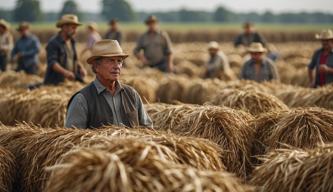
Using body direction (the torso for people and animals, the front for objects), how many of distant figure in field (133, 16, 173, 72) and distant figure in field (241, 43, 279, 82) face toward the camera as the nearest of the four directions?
2

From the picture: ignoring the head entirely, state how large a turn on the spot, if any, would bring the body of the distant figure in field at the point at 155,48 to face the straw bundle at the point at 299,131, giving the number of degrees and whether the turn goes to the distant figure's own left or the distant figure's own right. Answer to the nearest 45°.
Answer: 0° — they already face it

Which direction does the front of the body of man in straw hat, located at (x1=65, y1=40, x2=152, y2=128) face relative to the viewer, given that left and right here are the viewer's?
facing the viewer and to the right of the viewer

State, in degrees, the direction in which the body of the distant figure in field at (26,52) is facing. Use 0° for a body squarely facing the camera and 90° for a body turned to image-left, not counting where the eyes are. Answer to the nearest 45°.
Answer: approximately 45°

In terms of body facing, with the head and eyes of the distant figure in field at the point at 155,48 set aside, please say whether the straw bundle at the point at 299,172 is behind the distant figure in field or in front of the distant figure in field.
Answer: in front

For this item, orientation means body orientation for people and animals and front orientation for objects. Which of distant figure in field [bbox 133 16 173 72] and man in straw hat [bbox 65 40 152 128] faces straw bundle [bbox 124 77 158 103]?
the distant figure in field

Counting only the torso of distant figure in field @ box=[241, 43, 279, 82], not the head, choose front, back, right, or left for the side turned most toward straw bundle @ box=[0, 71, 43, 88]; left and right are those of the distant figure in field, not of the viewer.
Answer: right

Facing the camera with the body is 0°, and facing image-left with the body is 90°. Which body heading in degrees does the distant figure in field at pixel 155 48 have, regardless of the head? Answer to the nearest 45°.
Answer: approximately 0°

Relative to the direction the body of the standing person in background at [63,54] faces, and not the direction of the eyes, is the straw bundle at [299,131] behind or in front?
in front

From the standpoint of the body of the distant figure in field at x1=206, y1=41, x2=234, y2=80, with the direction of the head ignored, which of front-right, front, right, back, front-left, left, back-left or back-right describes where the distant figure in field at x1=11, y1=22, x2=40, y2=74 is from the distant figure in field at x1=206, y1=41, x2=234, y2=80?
front-right

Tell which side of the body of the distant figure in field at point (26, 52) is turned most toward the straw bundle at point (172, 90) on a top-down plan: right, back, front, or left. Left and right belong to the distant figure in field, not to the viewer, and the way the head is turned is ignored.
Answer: left

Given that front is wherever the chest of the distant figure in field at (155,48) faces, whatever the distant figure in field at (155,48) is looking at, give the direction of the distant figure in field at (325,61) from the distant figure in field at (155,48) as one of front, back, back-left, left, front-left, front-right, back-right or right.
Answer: front-left
